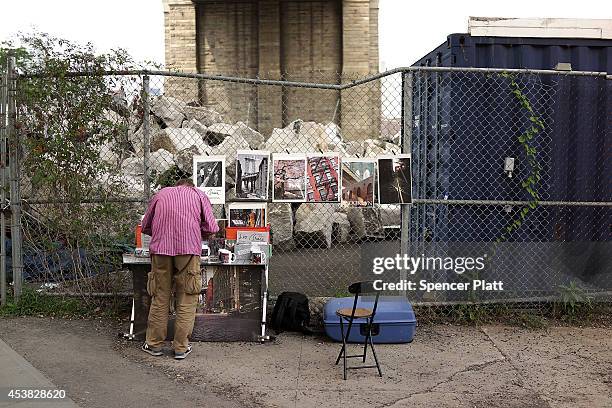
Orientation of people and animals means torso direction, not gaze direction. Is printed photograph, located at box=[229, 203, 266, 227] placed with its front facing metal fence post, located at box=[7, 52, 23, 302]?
no

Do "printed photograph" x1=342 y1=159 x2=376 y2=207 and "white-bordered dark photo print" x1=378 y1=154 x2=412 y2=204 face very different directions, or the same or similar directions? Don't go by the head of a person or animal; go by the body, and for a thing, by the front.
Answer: same or similar directions

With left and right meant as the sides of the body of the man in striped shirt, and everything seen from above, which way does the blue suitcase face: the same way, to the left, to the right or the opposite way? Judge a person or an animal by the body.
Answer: the opposite way

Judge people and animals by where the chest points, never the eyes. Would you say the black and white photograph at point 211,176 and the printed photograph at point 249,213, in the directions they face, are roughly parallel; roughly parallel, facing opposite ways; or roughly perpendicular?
roughly parallel

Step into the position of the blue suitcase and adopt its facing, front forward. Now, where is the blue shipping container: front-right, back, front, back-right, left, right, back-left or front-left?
back-left

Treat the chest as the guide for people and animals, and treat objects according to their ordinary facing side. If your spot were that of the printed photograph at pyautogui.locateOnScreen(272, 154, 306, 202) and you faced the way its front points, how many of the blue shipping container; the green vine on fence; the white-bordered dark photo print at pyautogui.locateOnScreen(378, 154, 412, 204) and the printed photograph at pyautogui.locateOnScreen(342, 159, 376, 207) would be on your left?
4

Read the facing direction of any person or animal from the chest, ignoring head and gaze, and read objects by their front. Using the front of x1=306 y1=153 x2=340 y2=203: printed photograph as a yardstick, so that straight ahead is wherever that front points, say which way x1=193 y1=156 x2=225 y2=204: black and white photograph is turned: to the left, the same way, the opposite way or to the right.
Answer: the same way

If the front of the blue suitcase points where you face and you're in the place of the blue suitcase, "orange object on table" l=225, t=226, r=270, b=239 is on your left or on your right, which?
on your right

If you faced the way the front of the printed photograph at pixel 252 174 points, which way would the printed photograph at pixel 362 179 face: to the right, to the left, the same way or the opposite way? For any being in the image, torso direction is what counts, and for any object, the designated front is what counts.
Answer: the same way

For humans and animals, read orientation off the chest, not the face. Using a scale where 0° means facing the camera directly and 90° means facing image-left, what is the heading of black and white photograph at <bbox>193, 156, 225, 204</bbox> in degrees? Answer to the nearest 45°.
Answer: approximately 0°

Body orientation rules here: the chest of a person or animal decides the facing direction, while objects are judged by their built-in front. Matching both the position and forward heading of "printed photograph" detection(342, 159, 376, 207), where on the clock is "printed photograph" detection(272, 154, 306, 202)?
"printed photograph" detection(272, 154, 306, 202) is roughly at 3 o'clock from "printed photograph" detection(342, 159, 376, 207).

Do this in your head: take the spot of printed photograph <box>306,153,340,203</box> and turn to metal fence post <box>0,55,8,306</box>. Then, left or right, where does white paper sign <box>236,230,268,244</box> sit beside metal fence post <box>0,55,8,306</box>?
left

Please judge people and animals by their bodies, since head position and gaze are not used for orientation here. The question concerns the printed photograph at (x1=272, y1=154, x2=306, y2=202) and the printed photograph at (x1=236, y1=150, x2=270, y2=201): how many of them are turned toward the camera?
2

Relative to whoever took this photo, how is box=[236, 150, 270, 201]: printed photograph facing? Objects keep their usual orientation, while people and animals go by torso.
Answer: facing the viewer

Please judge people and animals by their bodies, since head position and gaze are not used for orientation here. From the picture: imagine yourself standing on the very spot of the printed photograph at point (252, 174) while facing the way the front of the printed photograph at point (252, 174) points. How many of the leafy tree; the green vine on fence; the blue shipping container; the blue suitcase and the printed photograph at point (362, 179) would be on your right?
1

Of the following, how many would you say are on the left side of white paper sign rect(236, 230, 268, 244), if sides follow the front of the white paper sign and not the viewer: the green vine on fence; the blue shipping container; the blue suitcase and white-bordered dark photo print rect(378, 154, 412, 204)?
4

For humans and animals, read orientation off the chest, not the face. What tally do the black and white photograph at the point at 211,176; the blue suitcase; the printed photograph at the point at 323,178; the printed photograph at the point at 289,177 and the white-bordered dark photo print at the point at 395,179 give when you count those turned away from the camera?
0

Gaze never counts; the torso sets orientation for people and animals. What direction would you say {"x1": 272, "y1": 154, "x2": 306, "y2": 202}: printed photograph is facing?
toward the camera

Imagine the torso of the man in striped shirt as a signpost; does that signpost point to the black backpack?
no
